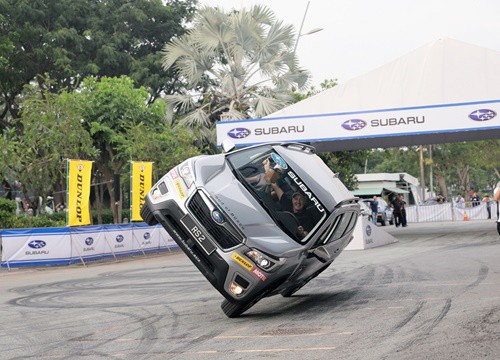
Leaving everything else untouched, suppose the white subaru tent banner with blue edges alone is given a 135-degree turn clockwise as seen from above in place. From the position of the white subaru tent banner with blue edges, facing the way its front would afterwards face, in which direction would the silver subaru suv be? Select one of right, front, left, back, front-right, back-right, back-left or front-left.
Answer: back-left

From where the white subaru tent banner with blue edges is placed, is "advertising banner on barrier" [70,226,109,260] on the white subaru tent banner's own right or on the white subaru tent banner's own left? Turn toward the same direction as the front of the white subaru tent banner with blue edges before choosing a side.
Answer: on the white subaru tent banner's own right

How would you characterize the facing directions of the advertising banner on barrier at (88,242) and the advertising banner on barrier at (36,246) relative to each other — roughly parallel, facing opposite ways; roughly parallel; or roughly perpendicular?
roughly parallel

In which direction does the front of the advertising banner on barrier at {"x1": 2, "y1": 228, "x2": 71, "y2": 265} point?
toward the camera

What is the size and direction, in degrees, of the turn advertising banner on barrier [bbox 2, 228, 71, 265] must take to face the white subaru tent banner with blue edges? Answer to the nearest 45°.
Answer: approximately 90° to its left

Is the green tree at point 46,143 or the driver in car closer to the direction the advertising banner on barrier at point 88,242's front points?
the driver in car

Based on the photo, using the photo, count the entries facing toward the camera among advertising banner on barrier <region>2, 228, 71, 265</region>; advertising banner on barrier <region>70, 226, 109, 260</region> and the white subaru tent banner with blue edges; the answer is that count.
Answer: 3

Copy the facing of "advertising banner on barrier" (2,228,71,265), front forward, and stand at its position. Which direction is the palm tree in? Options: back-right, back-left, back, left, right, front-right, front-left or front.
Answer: back-left

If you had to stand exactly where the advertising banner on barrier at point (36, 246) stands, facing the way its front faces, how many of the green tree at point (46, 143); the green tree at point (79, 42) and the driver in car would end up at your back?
2

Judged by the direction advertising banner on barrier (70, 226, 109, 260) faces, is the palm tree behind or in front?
behind
